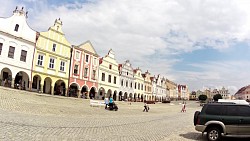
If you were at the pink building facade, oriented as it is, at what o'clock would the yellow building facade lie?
The yellow building facade is roughly at 3 o'clock from the pink building facade.

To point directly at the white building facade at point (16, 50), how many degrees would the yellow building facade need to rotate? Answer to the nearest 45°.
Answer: approximately 90° to its right

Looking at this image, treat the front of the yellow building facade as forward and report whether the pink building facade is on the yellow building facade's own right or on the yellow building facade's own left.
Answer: on the yellow building facade's own left

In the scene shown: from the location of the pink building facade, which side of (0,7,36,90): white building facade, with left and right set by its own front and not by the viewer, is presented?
left

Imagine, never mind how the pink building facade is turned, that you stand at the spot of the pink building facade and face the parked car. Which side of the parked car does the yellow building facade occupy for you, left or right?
right

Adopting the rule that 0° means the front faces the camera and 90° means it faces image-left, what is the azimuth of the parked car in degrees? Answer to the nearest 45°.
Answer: approximately 270°

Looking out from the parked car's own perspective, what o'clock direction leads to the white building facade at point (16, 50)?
The white building facade is roughly at 7 o'clock from the parked car.

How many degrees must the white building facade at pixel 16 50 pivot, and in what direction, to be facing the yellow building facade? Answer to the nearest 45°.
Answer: approximately 90° to its left
